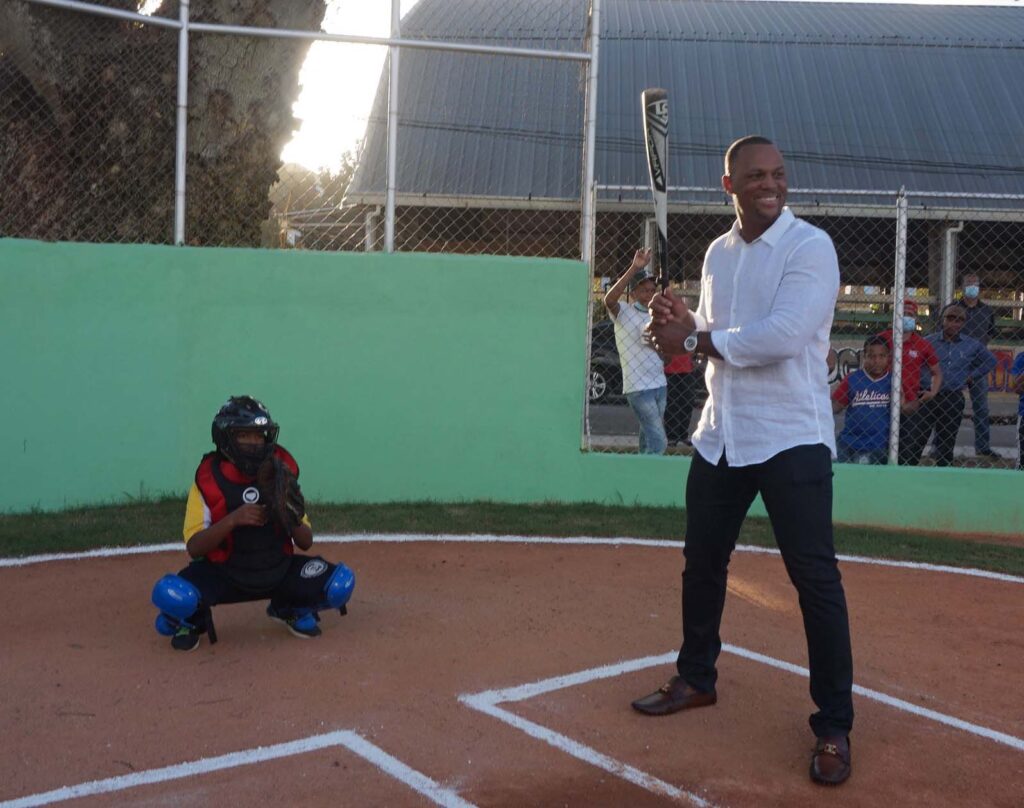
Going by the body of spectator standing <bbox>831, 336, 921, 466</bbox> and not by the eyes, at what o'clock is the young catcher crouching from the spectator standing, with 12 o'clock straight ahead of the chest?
The young catcher crouching is roughly at 1 o'clock from the spectator standing.

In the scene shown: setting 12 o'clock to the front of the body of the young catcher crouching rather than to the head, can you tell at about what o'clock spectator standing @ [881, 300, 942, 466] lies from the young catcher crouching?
The spectator standing is roughly at 8 o'clock from the young catcher crouching.

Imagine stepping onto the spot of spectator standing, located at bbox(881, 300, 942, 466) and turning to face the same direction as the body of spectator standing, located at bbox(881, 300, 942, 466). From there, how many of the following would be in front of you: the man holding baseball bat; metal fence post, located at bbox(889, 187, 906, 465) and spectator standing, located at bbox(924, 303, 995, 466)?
2

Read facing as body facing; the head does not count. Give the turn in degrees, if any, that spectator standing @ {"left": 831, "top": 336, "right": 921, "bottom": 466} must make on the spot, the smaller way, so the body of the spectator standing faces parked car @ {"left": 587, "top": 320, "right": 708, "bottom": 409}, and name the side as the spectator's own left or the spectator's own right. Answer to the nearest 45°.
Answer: approximately 135° to the spectator's own right

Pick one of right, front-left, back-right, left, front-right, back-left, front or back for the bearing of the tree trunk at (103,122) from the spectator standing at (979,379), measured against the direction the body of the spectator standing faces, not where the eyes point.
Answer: front-right

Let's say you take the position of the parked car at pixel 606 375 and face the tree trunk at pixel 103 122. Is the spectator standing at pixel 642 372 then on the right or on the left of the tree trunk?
left

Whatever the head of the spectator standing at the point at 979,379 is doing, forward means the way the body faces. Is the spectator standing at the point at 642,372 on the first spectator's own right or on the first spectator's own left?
on the first spectator's own right

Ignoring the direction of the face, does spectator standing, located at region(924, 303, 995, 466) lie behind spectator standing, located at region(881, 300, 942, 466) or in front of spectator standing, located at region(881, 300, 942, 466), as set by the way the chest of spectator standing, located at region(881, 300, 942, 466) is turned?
behind
